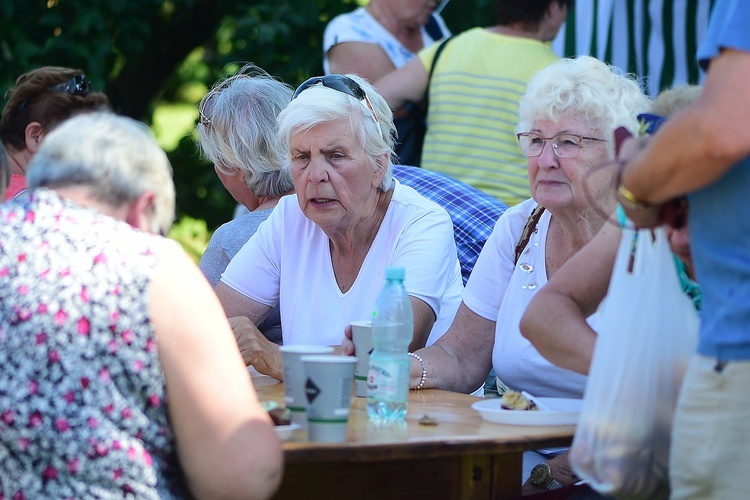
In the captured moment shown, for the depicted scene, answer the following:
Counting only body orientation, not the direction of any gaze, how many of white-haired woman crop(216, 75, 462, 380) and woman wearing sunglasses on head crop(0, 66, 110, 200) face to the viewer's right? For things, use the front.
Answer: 1

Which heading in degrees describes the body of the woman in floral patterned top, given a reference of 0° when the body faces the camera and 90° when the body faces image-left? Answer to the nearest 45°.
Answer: approximately 225°

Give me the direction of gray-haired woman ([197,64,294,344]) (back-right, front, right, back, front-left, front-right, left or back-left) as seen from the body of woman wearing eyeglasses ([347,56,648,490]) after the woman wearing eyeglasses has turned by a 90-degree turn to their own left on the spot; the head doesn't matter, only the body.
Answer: back

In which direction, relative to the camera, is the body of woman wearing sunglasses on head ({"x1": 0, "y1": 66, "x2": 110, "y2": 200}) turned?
to the viewer's right

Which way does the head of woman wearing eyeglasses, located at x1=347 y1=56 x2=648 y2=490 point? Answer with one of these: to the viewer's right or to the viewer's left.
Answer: to the viewer's left

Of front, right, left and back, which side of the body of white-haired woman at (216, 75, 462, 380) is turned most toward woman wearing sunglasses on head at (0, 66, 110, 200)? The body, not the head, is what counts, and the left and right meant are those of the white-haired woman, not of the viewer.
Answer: right

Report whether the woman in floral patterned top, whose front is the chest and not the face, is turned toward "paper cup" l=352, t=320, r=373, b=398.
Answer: yes

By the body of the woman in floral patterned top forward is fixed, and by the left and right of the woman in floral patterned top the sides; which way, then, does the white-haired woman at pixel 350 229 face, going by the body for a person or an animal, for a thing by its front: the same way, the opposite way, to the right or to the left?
the opposite way

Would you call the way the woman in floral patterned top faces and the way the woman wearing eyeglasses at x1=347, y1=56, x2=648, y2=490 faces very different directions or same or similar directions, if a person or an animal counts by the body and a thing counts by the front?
very different directions

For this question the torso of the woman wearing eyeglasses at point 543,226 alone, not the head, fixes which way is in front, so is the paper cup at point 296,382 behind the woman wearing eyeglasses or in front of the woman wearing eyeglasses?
in front

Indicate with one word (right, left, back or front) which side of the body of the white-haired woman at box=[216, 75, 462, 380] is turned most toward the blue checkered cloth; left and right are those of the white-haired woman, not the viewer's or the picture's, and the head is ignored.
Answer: back

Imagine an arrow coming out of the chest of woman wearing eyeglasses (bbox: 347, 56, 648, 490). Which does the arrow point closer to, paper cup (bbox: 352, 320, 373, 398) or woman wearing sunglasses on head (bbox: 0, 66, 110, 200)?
the paper cup

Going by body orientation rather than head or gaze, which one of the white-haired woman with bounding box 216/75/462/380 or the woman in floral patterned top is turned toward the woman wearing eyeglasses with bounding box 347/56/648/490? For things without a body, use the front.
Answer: the woman in floral patterned top

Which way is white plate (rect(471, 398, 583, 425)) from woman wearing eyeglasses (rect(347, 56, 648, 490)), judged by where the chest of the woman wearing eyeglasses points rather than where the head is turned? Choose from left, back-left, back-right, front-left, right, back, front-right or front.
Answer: front-left

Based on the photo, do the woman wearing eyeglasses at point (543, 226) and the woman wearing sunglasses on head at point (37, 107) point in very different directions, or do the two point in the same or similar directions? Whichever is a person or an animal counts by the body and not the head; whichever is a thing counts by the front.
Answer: very different directions
